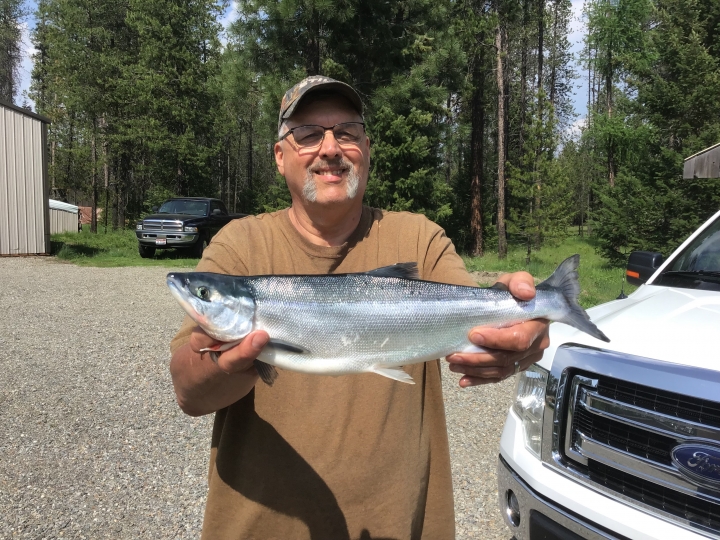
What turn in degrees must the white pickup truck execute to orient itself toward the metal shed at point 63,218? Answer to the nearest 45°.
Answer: approximately 90° to its right

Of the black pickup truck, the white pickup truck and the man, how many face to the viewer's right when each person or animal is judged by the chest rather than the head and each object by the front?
0

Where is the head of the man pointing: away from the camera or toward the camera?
toward the camera

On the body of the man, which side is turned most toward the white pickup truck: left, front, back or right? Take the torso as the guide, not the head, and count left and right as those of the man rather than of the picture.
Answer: left

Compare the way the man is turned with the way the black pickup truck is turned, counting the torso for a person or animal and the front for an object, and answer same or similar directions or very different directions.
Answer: same or similar directions

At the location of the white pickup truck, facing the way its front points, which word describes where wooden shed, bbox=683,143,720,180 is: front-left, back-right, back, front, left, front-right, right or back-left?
back-right

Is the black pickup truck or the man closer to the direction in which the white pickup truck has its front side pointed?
the man

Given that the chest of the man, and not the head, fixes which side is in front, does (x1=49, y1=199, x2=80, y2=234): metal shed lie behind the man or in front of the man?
behind

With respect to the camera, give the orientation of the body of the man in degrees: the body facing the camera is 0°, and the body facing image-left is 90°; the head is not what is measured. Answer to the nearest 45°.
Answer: approximately 0°

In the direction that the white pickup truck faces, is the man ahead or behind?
ahead

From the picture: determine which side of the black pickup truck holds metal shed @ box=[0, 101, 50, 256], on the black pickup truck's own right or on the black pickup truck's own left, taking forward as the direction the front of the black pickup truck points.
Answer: on the black pickup truck's own right

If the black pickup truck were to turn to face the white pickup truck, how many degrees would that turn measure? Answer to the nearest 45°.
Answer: approximately 45° to its left

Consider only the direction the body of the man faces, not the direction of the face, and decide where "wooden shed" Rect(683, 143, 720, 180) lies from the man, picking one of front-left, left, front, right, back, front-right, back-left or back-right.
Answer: back-left

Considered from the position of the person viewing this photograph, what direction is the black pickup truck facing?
facing the viewer and to the left of the viewer

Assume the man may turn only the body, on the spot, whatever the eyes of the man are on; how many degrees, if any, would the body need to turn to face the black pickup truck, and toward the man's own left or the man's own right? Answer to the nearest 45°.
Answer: approximately 180°
